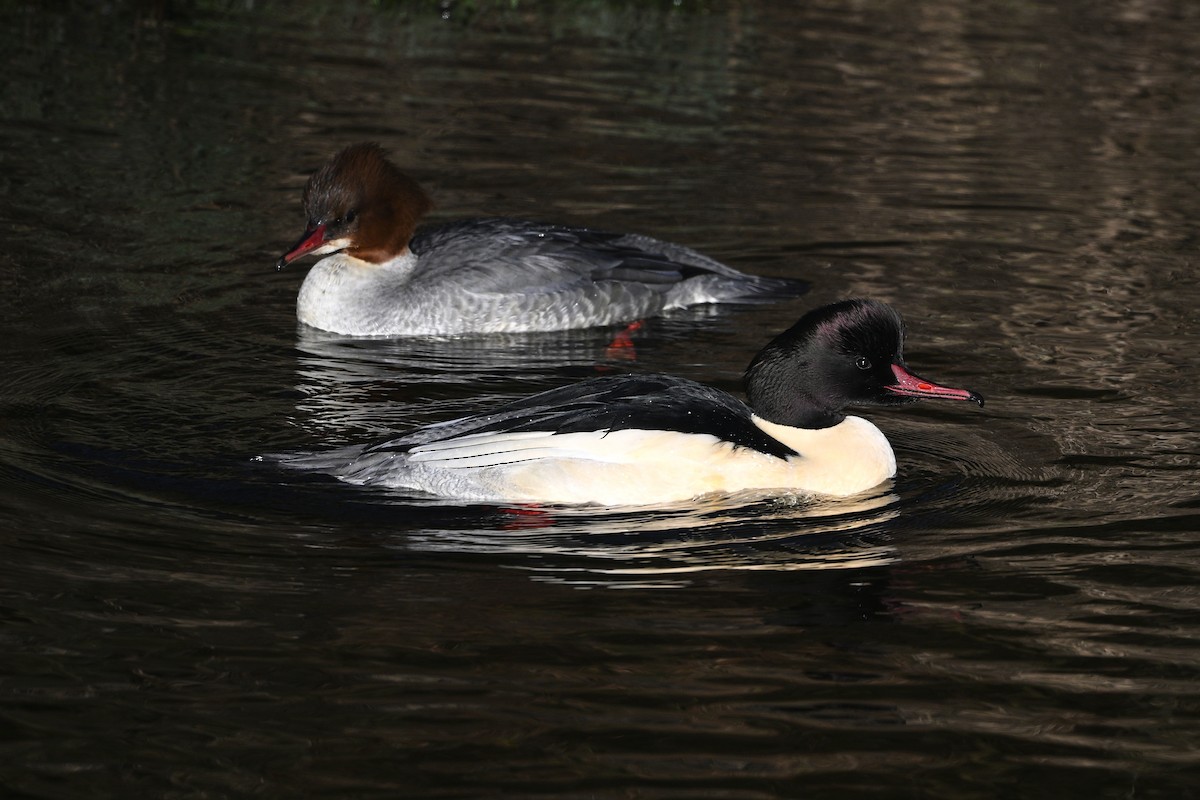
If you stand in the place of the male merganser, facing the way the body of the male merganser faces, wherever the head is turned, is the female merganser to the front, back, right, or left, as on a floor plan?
left

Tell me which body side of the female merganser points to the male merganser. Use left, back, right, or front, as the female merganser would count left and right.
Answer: left

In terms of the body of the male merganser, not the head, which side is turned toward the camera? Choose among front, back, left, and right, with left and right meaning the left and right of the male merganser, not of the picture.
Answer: right

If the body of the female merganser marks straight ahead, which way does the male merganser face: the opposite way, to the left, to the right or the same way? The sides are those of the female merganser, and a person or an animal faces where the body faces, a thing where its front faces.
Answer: the opposite way

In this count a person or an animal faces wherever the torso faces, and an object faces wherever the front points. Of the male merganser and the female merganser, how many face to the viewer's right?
1

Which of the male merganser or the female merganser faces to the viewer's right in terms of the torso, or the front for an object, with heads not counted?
the male merganser

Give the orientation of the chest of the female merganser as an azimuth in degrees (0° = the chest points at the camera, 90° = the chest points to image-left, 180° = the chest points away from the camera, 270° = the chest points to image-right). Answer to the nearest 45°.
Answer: approximately 90°
